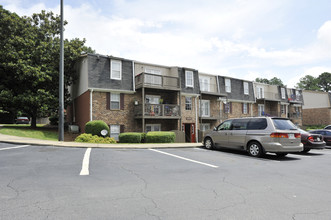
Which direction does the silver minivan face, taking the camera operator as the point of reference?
facing away from the viewer and to the left of the viewer

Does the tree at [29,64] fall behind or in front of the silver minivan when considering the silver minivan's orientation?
in front

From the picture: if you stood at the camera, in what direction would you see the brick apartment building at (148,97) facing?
facing the viewer and to the right of the viewer

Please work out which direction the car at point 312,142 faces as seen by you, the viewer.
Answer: facing away from the viewer and to the left of the viewer

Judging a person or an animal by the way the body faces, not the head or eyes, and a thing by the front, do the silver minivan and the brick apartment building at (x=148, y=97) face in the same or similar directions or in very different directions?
very different directions

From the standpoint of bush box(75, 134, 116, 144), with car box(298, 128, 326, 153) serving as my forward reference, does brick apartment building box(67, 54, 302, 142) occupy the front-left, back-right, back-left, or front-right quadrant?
front-left

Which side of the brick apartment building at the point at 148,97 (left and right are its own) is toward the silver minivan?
front

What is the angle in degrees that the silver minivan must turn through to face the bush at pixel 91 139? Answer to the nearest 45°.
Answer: approximately 45° to its left

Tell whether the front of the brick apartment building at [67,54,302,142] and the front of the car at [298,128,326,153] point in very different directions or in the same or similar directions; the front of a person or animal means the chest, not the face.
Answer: very different directions

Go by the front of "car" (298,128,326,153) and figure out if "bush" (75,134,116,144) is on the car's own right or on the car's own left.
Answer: on the car's own left

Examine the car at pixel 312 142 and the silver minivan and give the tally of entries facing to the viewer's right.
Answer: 0

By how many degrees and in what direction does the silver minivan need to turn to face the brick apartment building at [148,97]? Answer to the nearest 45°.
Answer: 0° — it already faces it
